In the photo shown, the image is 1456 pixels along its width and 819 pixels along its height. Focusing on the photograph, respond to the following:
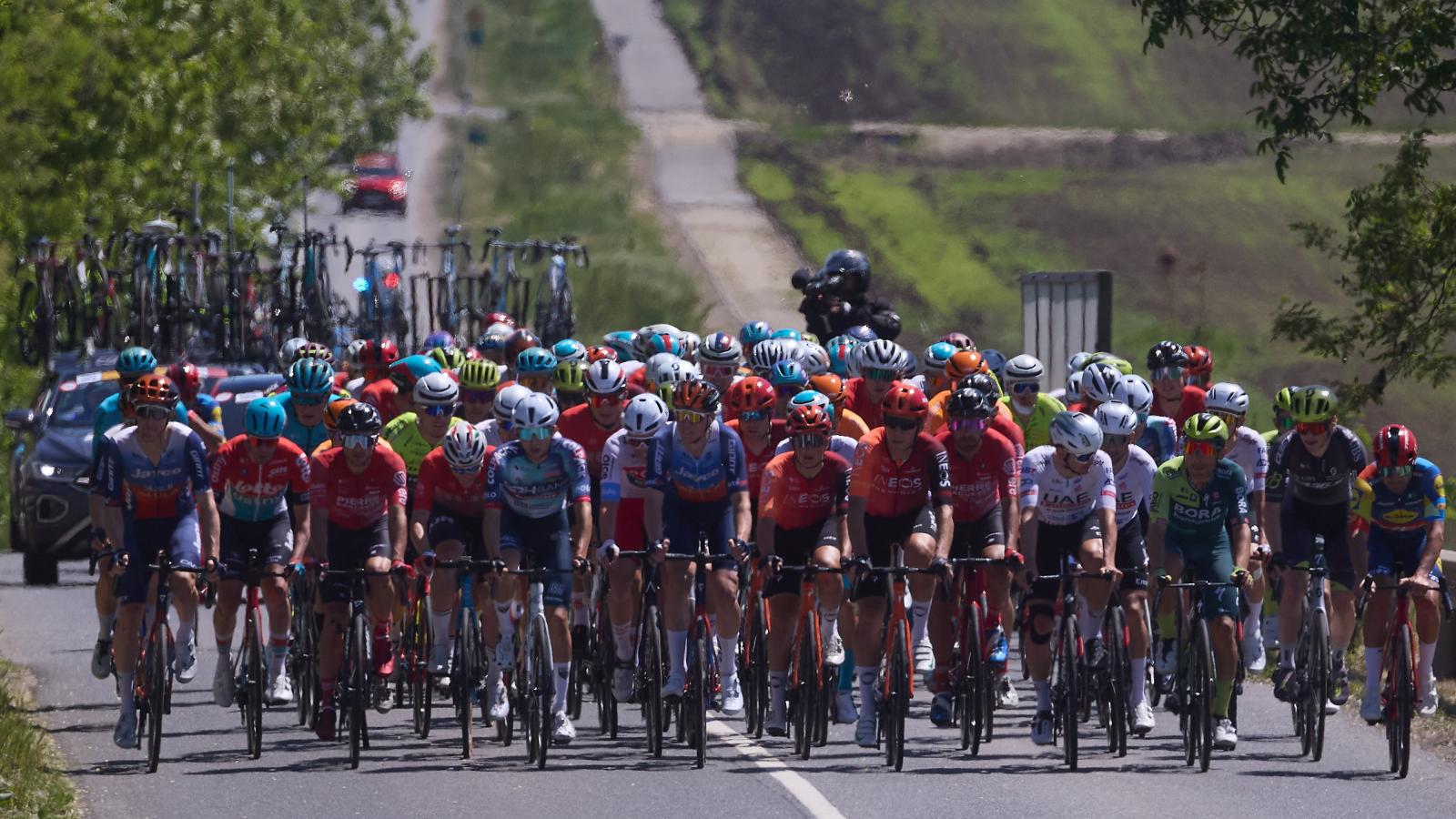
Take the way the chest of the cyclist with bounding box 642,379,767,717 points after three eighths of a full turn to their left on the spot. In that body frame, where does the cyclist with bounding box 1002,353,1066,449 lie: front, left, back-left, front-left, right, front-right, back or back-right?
front

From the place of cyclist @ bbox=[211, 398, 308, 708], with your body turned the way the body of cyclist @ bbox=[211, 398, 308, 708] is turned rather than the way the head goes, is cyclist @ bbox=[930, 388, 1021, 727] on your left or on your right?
on your left

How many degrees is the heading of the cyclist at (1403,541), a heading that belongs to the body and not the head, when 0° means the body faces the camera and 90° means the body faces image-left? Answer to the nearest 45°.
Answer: approximately 0°

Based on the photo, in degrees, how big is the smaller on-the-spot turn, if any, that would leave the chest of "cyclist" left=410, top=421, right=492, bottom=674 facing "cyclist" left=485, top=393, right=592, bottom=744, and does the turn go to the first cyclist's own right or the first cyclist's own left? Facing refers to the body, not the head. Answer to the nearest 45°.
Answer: approximately 45° to the first cyclist's own left

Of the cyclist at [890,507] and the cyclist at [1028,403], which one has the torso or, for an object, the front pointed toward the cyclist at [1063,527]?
the cyclist at [1028,403]

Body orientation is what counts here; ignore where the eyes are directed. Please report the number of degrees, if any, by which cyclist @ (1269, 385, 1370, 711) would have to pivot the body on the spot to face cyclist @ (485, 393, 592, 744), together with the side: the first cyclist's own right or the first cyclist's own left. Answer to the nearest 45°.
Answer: approximately 45° to the first cyclist's own right
